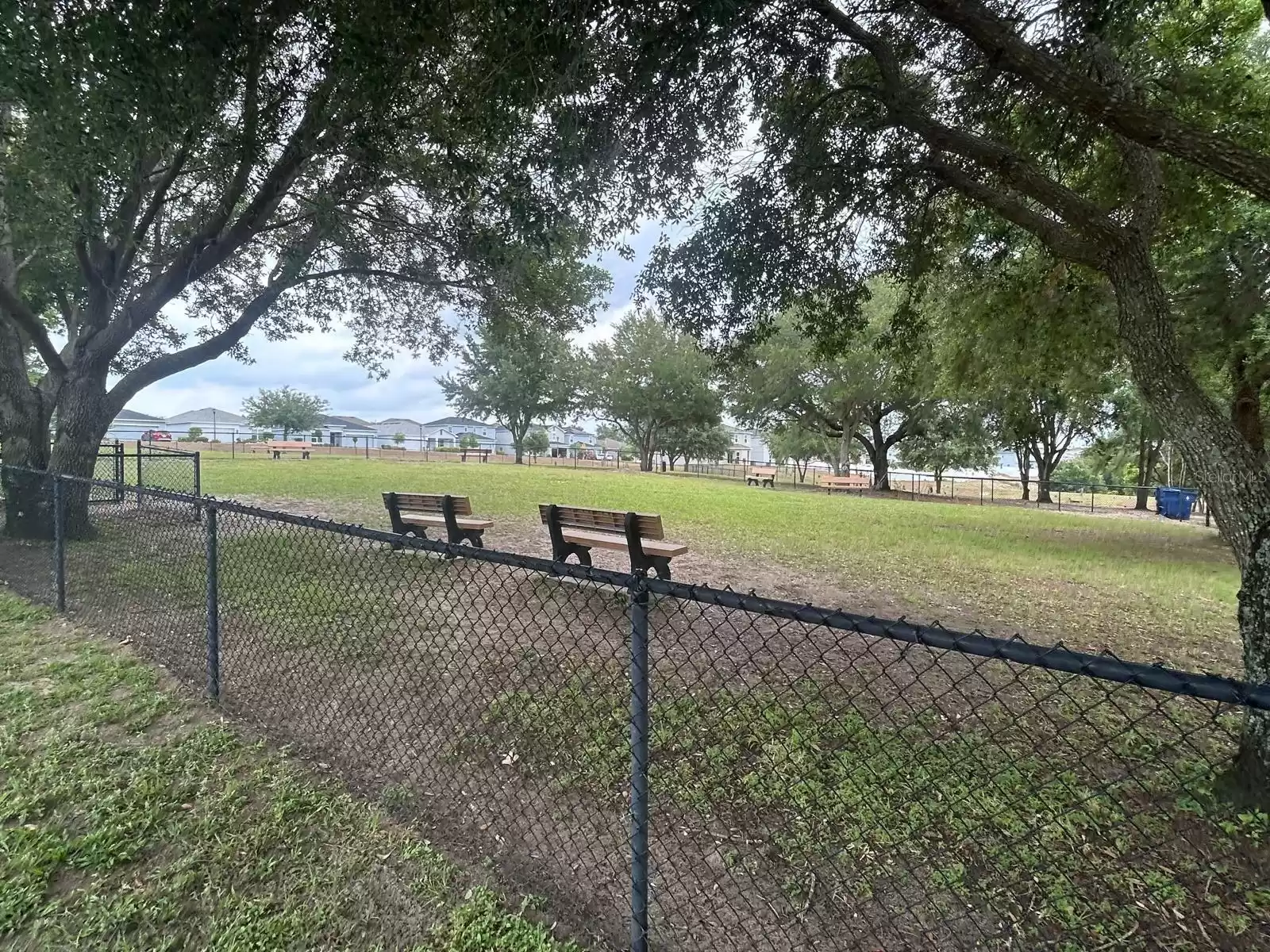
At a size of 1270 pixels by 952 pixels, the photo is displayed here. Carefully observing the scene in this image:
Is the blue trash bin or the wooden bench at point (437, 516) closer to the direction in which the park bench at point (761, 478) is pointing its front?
the wooden bench

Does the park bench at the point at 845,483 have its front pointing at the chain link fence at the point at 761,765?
yes

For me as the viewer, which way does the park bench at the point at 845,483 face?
facing the viewer

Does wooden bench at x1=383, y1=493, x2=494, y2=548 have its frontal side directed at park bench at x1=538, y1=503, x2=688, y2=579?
no

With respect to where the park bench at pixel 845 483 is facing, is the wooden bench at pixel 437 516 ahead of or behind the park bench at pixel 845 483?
ahead

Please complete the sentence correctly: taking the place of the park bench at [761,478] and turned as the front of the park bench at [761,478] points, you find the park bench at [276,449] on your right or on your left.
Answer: on your right

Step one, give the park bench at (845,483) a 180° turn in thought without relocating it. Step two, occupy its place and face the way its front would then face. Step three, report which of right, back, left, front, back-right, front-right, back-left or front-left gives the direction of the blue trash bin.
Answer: back-right

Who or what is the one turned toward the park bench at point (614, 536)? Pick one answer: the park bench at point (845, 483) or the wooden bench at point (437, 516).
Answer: the park bench at point (845, 483)

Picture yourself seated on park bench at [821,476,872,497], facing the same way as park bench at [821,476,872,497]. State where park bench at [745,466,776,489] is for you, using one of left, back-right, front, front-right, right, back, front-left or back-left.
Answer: right

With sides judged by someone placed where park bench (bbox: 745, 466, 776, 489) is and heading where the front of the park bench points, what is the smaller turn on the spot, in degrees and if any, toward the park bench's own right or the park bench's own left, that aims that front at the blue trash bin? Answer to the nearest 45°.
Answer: approximately 90° to the park bench's own left
